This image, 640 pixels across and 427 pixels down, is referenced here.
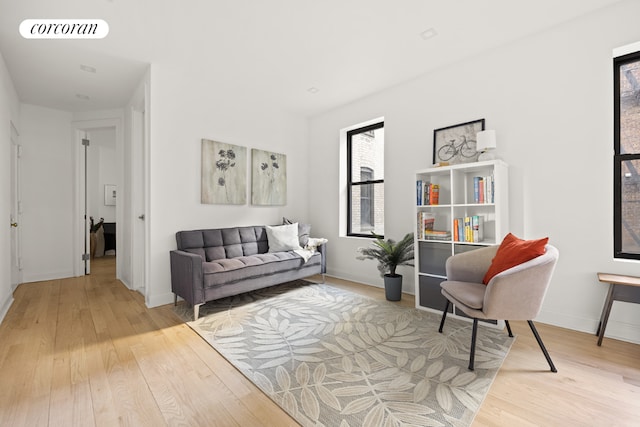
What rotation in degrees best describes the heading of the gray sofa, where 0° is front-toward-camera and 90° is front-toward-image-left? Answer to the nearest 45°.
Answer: approximately 315°

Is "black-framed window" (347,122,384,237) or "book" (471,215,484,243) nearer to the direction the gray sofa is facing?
the book
